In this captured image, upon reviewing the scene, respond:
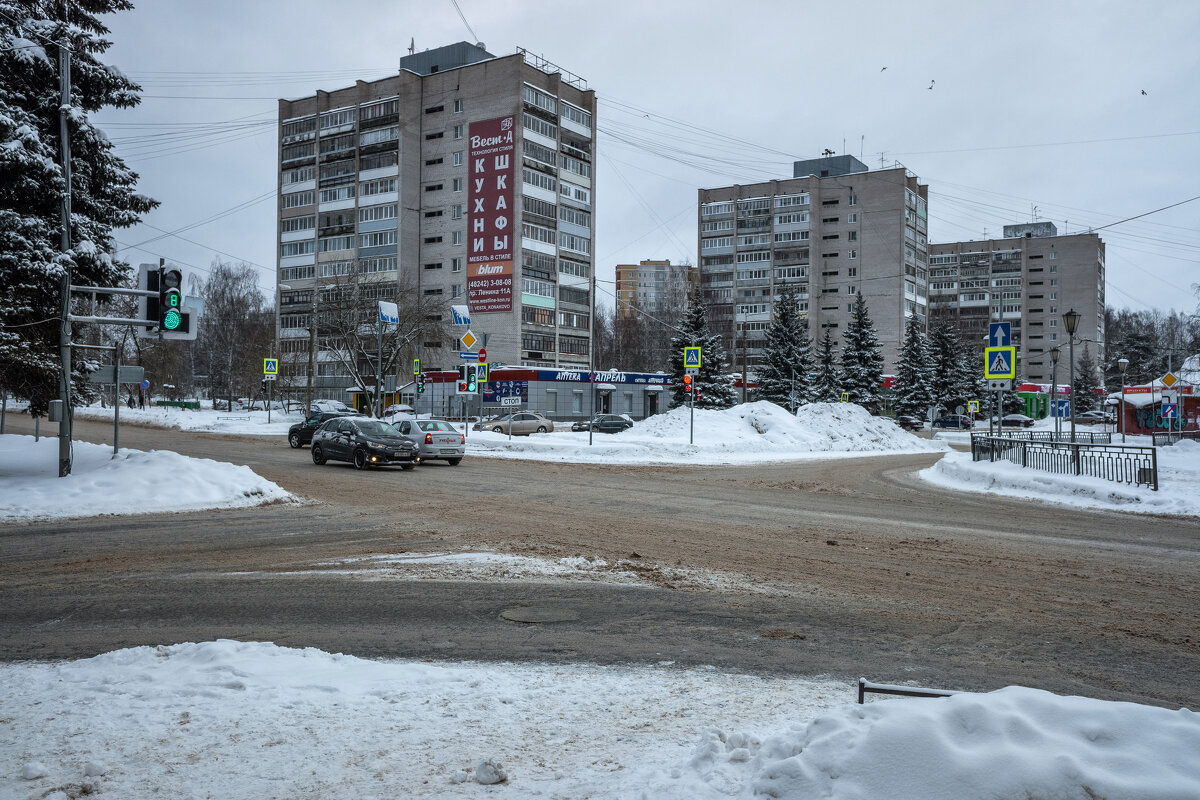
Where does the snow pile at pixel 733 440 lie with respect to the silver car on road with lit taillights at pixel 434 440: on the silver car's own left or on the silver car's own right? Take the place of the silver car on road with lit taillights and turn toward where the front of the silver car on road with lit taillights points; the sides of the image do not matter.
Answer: on the silver car's own right

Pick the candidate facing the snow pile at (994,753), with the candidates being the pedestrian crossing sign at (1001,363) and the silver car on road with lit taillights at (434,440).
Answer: the pedestrian crossing sign

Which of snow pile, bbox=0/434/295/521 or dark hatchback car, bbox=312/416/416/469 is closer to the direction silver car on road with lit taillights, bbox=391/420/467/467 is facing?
the dark hatchback car

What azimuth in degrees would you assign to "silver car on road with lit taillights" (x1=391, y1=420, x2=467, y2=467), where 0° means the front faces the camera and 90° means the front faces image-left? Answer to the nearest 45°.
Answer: approximately 135°

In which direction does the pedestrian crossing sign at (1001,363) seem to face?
toward the camera

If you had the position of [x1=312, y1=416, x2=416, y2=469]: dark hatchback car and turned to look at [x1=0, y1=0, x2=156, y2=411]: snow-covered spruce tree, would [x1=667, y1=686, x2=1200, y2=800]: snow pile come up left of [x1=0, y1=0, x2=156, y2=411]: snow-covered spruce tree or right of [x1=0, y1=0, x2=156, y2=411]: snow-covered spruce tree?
left

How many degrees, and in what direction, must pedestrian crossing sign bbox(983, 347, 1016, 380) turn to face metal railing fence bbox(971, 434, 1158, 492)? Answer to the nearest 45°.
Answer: approximately 45° to its left

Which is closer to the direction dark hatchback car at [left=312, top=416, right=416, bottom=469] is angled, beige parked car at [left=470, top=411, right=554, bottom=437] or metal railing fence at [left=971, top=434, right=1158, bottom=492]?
the metal railing fence

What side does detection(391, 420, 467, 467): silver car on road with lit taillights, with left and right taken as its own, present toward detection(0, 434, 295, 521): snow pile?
left
